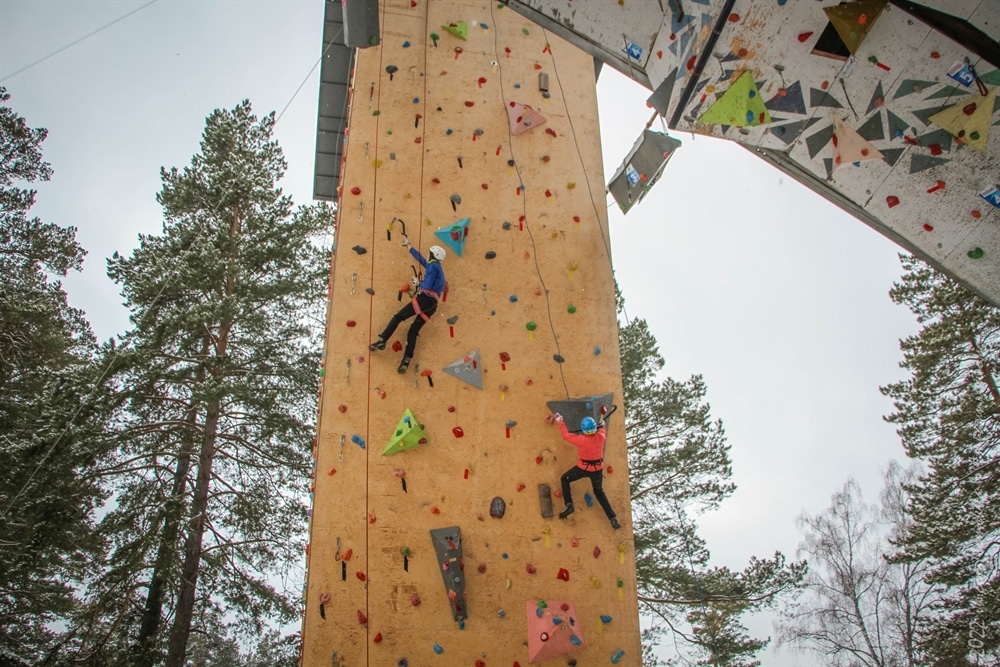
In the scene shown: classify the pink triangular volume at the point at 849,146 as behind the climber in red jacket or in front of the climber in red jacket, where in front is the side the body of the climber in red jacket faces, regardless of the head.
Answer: behind

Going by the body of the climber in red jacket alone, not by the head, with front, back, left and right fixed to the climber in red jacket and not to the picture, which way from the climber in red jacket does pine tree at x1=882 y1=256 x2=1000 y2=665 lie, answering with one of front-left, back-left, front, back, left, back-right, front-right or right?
front-right

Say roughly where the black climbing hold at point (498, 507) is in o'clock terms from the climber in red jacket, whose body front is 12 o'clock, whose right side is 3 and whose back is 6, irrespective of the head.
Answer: The black climbing hold is roughly at 9 o'clock from the climber in red jacket.

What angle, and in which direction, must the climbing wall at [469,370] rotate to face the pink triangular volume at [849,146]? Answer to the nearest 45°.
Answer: approximately 45° to its left

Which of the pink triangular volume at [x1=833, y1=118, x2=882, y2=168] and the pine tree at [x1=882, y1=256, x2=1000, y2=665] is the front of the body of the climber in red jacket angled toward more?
the pine tree

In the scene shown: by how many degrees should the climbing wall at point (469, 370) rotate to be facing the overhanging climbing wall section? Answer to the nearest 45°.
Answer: approximately 45° to its left

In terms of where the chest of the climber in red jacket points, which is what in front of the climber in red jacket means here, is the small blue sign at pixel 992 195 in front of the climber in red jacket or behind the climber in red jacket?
behind

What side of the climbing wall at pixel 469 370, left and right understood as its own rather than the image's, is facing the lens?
front

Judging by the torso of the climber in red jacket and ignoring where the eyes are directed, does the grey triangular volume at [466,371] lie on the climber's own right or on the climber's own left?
on the climber's own left

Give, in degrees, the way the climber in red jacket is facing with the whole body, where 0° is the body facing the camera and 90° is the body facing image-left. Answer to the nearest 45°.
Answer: approximately 180°

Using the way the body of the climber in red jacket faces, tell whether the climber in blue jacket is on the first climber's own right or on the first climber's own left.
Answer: on the first climber's own left

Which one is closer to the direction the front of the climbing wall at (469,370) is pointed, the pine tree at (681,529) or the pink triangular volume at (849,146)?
the pink triangular volume
